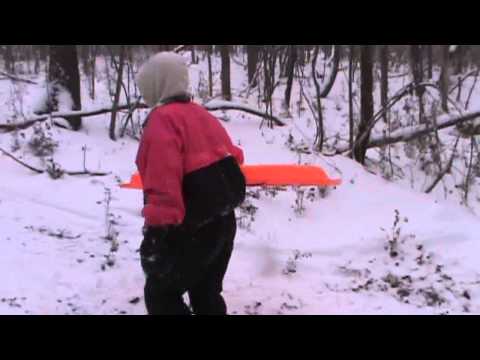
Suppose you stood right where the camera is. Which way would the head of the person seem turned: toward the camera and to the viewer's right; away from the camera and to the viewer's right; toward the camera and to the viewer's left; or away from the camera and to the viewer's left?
away from the camera and to the viewer's left

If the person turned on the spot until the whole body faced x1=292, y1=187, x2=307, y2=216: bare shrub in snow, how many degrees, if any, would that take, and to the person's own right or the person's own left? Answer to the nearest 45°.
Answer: approximately 45° to the person's own right

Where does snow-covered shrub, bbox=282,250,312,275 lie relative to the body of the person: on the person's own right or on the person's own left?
on the person's own right

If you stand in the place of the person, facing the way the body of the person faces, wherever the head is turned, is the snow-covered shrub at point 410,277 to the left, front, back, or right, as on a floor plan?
right

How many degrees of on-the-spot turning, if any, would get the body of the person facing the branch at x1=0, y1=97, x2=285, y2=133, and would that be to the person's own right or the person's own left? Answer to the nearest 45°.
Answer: approximately 45° to the person's own right

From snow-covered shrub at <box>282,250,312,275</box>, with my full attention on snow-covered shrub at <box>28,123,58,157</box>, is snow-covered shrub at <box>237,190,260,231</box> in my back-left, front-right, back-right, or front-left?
front-right

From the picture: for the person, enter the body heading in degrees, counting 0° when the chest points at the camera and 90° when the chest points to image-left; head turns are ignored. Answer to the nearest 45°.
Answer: approximately 135°

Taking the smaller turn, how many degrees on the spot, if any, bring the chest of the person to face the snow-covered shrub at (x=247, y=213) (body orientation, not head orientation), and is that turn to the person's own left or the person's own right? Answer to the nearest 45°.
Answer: approximately 45° to the person's own right
